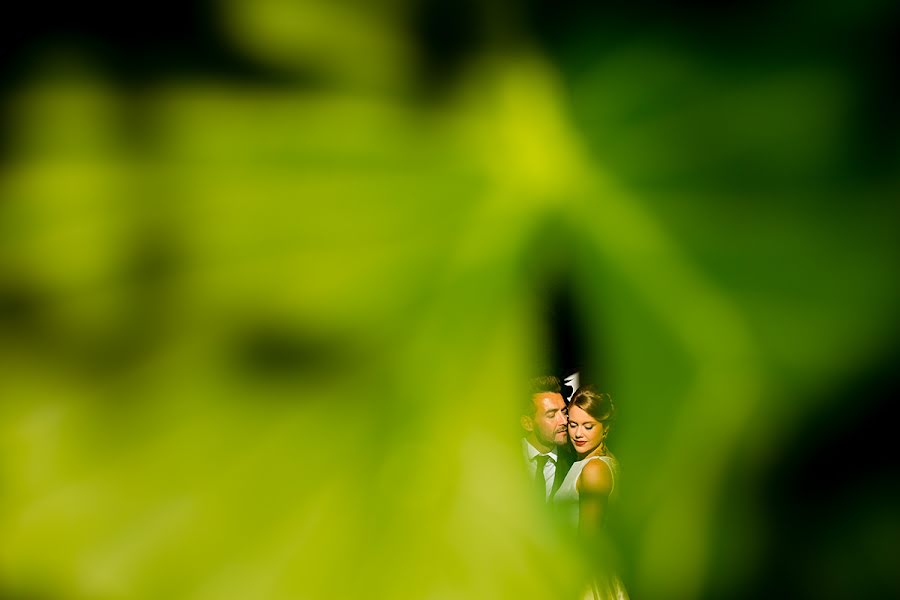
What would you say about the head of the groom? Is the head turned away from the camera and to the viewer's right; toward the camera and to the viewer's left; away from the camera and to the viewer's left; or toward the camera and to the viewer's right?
toward the camera and to the viewer's right

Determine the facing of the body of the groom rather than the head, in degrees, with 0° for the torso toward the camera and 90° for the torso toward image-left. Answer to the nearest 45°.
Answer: approximately 315°
